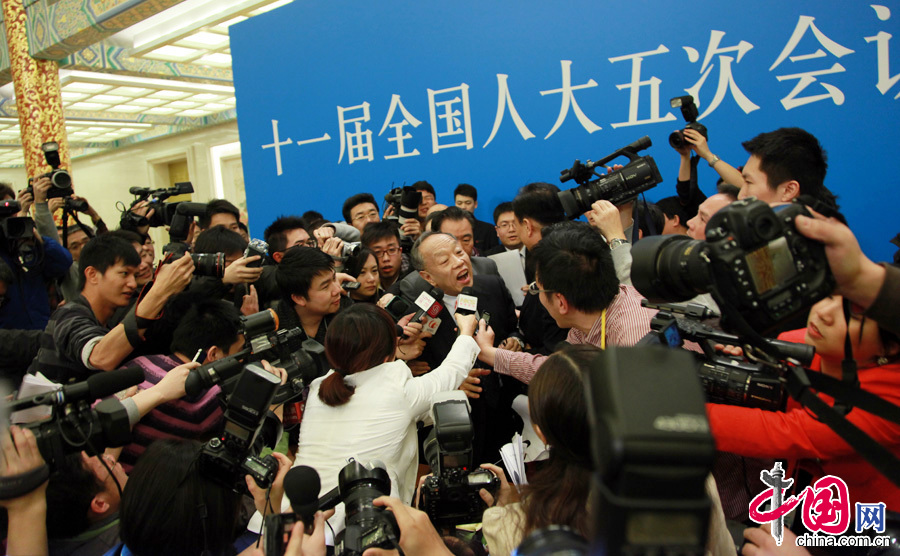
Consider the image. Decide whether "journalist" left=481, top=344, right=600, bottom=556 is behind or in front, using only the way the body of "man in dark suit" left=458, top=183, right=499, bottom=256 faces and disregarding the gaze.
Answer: in front

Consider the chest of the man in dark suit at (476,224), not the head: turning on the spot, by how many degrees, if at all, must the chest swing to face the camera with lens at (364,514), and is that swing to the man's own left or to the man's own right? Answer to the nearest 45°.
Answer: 0° — they already face it

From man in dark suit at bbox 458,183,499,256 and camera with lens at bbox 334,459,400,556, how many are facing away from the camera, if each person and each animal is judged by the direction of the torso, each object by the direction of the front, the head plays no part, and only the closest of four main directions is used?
1

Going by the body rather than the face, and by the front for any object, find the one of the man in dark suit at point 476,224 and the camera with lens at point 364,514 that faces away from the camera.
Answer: the camera with lens

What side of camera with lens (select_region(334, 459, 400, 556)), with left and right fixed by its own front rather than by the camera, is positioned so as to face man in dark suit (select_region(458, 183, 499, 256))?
front

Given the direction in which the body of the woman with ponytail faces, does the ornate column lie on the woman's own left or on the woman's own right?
on the woman's own left

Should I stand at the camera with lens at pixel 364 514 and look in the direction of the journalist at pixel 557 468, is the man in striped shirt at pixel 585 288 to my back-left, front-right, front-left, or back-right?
front-left

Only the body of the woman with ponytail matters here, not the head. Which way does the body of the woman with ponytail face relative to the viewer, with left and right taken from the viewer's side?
facing away from the viewer and to the right of the viewer

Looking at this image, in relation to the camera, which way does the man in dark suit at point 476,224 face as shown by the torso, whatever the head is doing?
toward the camera

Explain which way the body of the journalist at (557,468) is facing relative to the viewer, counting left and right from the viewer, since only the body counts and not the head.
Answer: facing away from the viewer and to the left of the viewer

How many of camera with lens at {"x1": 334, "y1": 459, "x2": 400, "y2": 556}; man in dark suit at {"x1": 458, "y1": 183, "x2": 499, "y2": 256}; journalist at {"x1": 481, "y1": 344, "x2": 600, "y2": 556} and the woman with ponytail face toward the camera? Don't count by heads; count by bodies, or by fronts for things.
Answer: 1

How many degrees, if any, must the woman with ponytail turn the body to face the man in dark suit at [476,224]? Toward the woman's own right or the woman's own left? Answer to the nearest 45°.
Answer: approximately 45° to the woman's own left

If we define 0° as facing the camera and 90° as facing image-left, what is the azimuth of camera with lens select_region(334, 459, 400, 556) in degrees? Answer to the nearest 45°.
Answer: approximately 180°
